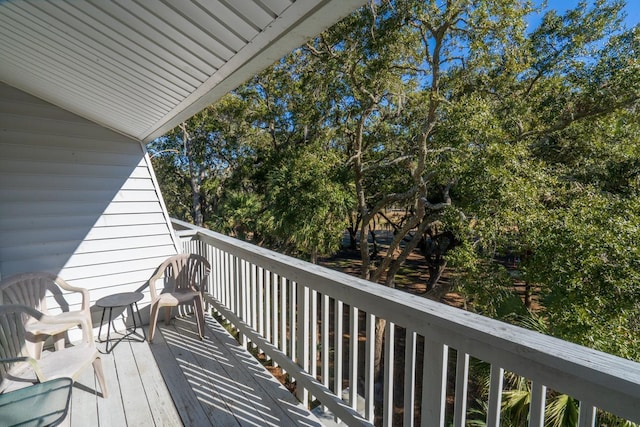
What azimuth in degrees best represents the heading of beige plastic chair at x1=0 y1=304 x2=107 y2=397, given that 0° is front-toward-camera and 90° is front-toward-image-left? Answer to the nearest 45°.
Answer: approximately 315°

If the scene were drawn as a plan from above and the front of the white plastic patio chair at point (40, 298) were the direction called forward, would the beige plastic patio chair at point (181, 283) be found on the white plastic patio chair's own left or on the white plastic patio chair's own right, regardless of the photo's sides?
on the white plastic patio chair's own left

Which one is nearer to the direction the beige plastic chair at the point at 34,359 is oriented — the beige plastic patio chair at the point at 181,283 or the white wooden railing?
the white wooden railing

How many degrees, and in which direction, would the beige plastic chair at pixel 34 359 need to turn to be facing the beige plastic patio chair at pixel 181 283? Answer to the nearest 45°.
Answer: approximately 90° to its left
